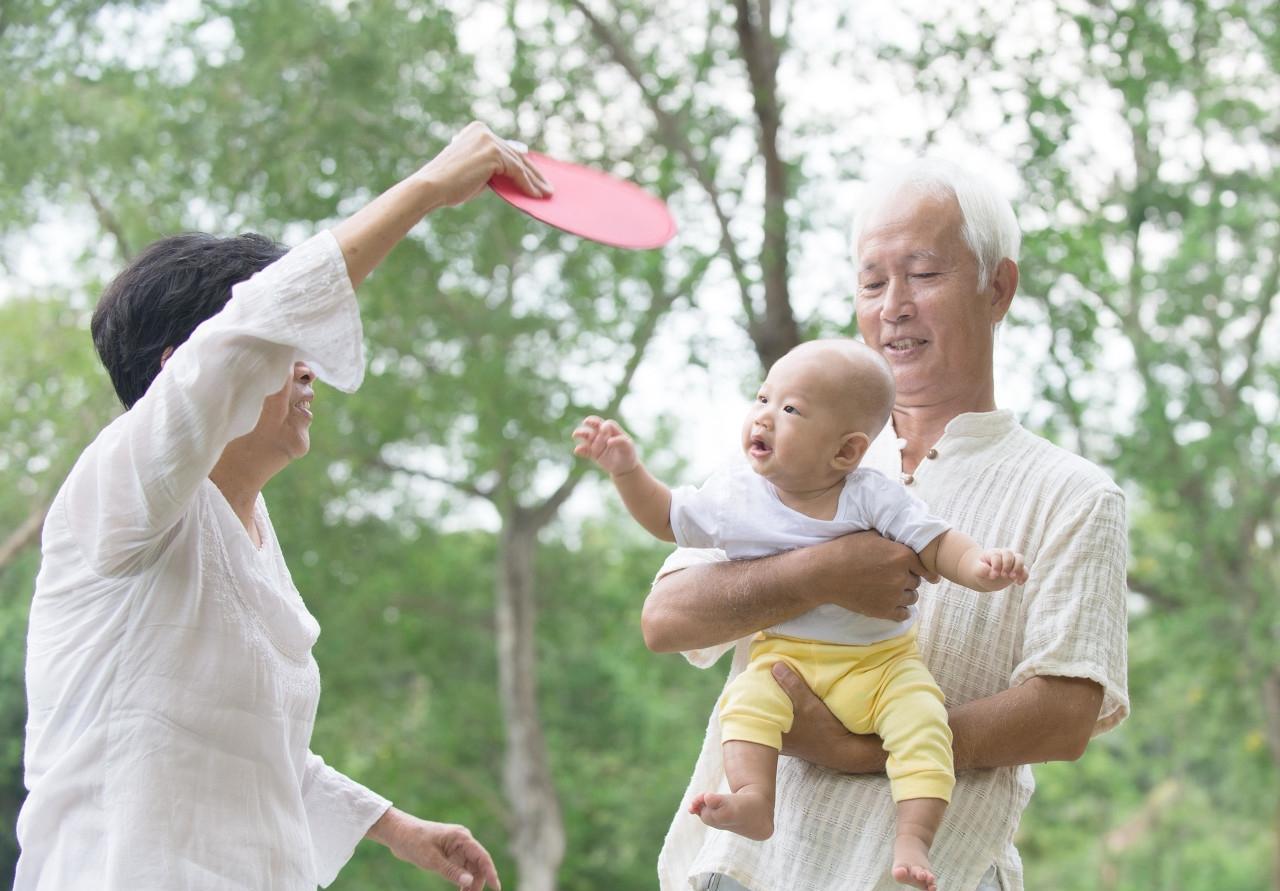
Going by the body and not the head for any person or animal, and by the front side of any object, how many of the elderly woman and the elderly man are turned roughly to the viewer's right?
1

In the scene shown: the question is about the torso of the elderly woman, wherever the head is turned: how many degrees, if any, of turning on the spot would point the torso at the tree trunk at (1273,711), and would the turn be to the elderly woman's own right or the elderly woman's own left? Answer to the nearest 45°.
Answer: approximately 45° to the elderly woman's own left

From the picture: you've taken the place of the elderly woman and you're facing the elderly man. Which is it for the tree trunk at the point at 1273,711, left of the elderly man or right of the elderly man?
left

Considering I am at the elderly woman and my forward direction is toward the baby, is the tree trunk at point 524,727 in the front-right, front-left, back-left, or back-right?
front-left

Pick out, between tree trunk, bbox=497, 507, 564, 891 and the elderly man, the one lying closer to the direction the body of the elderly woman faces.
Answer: the elderly man

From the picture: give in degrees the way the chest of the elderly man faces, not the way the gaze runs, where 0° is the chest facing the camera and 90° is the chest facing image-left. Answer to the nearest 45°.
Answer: approximately 45°

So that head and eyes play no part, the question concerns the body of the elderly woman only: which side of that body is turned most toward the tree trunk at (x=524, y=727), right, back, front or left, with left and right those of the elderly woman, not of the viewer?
left

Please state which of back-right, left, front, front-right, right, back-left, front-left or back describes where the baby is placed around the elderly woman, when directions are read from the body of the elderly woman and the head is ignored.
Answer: front

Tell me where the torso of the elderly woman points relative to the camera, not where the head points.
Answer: to the viewer's right

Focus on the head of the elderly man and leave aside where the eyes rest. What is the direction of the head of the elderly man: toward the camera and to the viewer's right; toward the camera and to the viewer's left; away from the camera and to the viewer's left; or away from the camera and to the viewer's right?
toward the camera and to the viewer's left

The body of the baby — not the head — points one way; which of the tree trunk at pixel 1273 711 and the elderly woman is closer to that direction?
the elderly woman

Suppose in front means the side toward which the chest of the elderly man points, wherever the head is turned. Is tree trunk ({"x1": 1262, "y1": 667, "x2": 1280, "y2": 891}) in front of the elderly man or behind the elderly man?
behind
